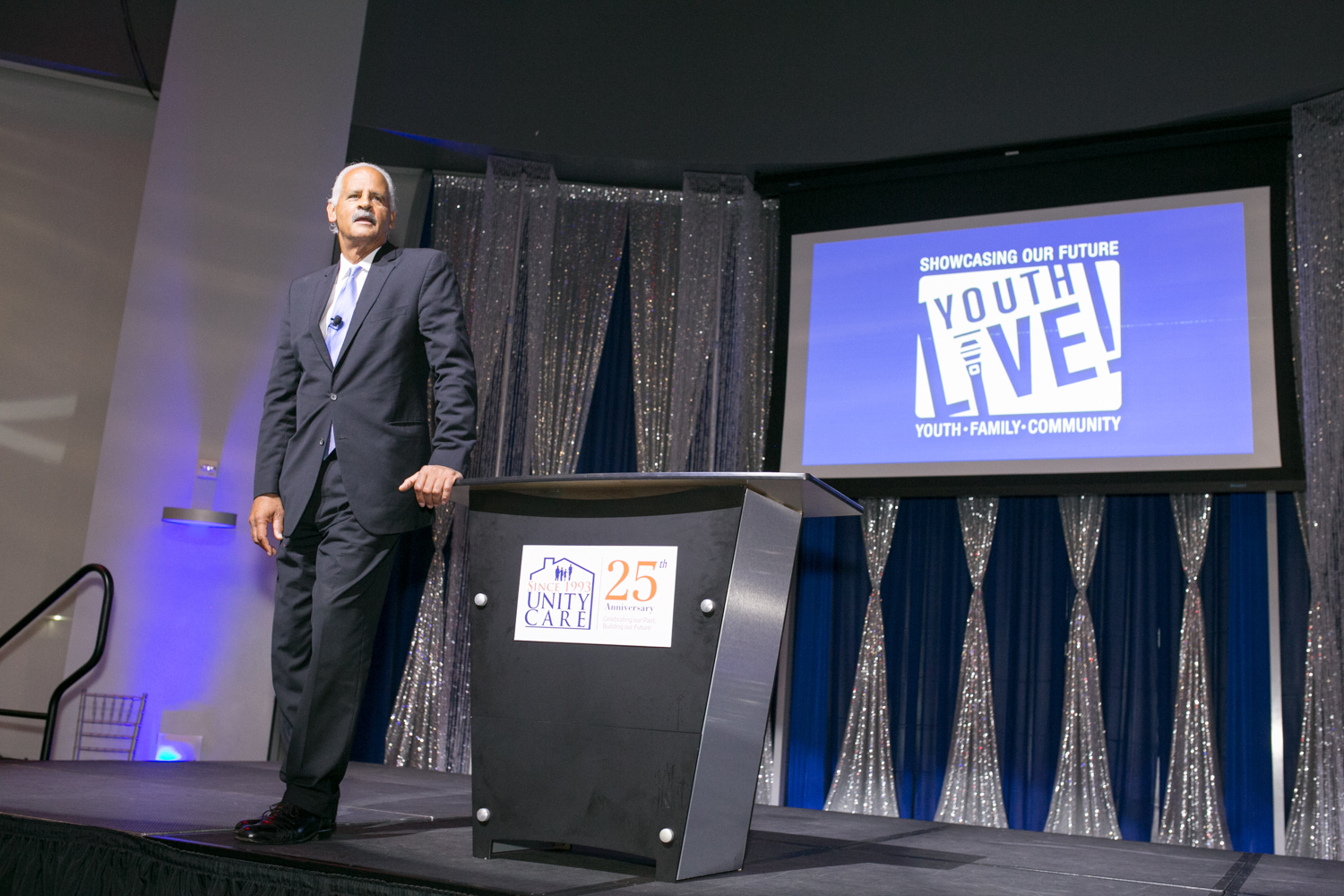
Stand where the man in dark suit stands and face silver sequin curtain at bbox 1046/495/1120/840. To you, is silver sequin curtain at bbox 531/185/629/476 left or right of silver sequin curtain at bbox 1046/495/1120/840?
left

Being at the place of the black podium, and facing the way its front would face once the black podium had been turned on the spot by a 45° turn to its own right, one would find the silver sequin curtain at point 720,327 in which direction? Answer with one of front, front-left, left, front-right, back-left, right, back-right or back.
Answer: right

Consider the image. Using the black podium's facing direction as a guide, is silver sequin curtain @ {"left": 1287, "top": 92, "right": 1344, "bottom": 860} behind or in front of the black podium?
behind

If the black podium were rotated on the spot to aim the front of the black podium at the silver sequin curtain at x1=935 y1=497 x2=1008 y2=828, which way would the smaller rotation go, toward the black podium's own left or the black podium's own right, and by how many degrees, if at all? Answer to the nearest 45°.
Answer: approximately 180°

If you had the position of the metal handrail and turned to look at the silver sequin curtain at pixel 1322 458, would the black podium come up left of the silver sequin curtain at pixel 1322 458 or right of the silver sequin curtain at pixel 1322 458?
right

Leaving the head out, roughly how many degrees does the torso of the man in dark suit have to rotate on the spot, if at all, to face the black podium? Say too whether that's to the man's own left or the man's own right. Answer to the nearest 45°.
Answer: approximately 90° to the man's own left

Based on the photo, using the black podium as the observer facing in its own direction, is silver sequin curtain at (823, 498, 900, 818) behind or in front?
behind

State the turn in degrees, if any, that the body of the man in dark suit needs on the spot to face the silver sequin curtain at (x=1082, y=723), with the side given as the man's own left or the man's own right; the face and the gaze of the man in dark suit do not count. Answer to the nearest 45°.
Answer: approximately 180°

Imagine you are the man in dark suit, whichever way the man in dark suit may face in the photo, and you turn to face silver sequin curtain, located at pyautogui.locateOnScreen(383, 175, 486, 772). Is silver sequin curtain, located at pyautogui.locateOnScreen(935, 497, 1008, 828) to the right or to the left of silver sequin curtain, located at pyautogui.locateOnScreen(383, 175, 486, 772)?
right

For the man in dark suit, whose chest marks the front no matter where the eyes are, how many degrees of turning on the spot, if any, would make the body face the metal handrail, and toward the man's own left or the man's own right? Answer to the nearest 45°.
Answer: approximately 135° to the man's own right

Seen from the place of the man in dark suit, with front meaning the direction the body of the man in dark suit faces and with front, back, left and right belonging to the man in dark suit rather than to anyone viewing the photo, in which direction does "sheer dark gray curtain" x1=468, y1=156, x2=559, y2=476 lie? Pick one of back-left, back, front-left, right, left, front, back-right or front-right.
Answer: back-right

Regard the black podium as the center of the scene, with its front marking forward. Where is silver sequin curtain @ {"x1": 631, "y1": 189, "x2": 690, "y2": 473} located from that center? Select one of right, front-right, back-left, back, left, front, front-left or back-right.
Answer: back-right

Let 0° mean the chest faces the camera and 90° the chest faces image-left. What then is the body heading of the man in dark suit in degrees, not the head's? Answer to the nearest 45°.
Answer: approximately 45°
